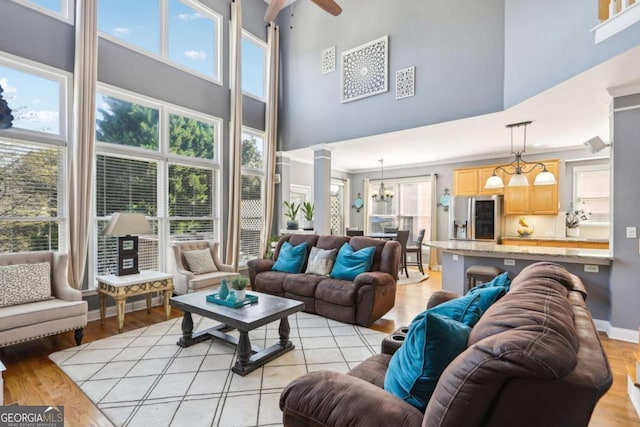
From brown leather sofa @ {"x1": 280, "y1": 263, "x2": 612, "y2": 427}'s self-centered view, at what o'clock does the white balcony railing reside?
The white balcony railing is roughly at 4 o'clock from the brown leather sofa.

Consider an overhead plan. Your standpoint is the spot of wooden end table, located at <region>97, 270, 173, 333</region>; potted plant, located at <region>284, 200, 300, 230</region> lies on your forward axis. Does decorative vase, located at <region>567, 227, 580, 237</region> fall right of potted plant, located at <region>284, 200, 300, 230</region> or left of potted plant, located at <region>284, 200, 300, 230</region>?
right

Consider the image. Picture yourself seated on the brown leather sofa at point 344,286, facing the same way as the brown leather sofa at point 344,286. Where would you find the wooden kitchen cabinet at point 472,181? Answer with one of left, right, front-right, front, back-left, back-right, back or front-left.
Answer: back

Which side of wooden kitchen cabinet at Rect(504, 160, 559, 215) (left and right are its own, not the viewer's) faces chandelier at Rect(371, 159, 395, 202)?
right

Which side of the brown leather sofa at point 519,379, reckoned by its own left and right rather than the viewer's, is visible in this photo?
left

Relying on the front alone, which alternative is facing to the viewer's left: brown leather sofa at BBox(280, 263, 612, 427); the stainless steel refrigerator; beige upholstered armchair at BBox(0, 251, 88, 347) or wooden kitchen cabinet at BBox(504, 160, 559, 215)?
the brown leather sofa

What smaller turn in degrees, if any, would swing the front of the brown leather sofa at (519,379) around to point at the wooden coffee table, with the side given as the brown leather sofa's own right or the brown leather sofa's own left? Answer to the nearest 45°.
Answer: approximately 45° to the brown leather sofa's own right

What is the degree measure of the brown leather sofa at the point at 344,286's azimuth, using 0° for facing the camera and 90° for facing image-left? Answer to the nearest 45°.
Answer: approximately 45°

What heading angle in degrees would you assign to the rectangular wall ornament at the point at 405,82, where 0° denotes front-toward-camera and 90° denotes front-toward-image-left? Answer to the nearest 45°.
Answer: approximately 45°
